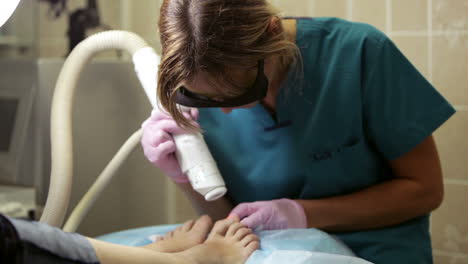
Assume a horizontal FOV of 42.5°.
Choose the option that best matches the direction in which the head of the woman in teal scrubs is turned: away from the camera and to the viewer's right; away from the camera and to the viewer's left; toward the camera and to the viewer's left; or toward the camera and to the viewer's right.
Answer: toward the camera and to the viewer's left

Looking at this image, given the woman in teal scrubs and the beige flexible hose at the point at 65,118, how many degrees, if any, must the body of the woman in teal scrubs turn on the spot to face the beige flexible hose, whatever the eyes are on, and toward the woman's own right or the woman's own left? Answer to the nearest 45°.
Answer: approximately 45° to the woman's own right

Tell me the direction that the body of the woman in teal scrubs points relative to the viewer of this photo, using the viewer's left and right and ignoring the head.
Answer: facing the viewer and to the left of the viewer
